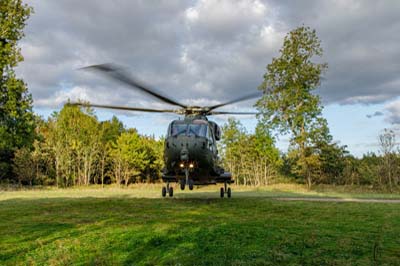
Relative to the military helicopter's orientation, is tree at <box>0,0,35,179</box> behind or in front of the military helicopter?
behind

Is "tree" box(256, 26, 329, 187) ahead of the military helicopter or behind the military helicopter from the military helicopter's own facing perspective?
behind

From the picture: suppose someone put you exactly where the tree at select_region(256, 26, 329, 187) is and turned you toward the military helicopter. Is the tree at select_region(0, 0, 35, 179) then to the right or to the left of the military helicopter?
right

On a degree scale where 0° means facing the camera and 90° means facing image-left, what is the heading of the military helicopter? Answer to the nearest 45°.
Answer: approximately 0°
